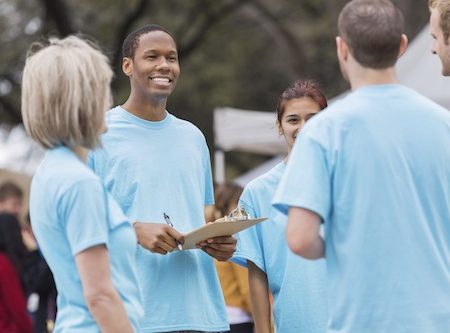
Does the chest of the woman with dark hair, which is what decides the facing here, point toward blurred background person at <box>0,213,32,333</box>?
no

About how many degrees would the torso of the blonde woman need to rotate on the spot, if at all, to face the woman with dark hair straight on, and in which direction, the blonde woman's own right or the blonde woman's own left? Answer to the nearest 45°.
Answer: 0° — they already face them

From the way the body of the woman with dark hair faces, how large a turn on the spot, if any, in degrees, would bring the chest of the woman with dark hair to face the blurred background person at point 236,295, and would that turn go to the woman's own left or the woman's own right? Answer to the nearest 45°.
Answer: approximately 180°

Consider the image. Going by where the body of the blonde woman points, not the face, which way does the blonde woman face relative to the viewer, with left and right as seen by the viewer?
facing away from the viewer and to the right of the viewer

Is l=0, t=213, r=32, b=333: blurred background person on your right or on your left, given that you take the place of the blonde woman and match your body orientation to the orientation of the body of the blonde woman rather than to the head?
on your left

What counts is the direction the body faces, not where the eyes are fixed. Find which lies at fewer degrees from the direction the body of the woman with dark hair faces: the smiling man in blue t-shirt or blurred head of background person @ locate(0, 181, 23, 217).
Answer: the smiling man in blue t-shirt

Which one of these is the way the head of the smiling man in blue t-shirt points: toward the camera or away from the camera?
toward the camera

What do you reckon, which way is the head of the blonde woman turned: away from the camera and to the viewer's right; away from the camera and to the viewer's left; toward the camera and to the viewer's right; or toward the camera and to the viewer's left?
away from the camera and to the viewer's right

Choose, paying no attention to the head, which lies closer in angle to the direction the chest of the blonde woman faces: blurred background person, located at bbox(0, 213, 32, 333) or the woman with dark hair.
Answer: the woman with dark hair

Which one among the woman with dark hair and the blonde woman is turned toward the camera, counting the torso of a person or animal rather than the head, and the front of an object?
the woman with dark hair

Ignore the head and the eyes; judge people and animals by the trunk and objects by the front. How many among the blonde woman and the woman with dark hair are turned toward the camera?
1

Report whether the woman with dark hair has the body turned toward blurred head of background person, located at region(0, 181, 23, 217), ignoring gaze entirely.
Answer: no

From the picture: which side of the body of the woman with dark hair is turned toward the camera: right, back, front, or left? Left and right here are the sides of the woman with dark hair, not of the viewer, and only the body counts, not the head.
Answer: front
